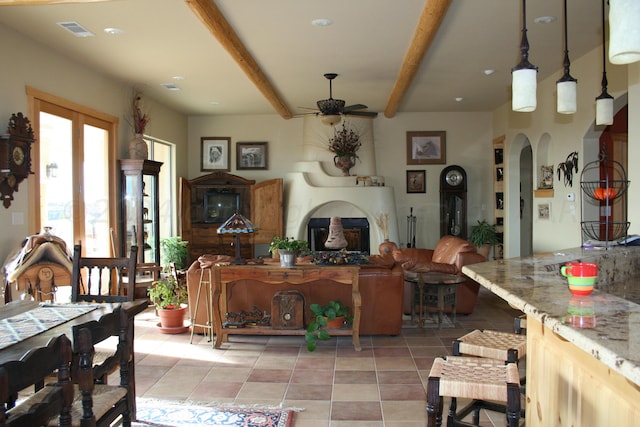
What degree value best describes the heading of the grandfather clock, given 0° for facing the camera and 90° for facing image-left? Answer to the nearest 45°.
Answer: approximately 0°

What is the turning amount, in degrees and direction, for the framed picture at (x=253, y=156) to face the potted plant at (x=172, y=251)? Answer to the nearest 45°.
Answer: approximately 45° to its right

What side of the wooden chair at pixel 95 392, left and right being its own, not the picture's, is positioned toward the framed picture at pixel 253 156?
right

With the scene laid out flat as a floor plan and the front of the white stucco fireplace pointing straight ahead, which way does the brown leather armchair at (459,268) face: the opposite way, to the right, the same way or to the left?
to the right

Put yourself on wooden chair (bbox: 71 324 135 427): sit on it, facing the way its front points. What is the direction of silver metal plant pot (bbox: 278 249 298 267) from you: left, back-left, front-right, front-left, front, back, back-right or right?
right

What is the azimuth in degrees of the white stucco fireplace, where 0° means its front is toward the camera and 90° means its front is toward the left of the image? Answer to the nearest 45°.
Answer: approximately 0°

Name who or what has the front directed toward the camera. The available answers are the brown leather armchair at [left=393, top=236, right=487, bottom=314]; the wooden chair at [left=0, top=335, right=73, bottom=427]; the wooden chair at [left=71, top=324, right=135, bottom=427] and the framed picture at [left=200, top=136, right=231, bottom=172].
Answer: the framed picture

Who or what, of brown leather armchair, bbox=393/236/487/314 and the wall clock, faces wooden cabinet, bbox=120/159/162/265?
the brown leather armchair

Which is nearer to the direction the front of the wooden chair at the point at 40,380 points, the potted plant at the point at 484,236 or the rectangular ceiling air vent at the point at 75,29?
the rectangular ceiling air vent

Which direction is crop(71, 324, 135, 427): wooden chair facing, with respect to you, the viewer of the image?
facing away from the viewer and to the left of the viewer

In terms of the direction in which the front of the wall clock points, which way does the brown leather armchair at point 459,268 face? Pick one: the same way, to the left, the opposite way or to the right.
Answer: the opposite way

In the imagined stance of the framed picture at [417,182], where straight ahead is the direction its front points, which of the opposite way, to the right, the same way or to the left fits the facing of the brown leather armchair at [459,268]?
to the right
